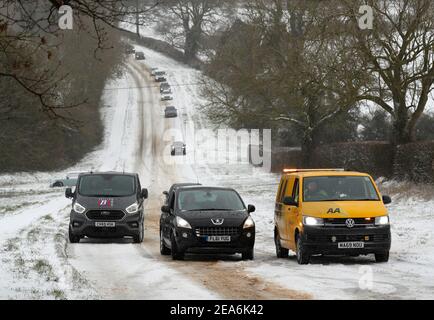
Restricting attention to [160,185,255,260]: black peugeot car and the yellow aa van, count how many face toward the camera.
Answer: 2

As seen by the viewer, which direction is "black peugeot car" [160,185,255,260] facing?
toward the camera

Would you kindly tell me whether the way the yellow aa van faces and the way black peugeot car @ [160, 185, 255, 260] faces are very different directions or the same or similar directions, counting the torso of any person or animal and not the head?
same or similar directions

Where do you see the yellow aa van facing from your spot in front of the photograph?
facing the viewer

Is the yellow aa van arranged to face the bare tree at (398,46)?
no

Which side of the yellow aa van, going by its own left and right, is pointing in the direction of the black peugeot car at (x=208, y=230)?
right

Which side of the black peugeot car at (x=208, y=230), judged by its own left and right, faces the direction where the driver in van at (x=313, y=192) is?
left
